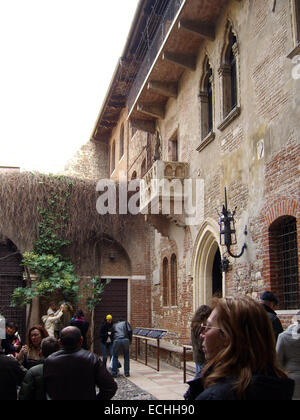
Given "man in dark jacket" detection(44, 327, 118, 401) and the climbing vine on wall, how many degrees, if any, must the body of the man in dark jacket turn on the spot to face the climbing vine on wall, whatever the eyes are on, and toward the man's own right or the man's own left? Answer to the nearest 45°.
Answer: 0° — they already face it

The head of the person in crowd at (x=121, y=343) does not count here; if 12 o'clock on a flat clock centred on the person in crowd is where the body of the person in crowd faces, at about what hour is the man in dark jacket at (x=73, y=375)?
The man in dark jacket is roughly at 6 o'clock from the person in crowd.

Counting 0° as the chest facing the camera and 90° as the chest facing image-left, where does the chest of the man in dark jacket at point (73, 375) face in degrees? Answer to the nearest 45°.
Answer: approximately 180°

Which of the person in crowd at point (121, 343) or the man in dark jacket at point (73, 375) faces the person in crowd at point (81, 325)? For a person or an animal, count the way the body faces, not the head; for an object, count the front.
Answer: the man in dark jacket

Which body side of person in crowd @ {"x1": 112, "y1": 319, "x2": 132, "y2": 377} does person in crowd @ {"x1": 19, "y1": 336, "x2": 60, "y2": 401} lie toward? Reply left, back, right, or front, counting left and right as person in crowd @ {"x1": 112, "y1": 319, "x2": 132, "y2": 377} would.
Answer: back

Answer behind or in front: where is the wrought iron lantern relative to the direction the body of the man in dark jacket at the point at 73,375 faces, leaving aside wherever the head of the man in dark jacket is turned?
in front

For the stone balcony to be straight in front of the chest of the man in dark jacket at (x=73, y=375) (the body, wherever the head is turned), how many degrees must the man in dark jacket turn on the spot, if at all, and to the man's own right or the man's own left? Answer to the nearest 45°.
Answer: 0° — they already face it

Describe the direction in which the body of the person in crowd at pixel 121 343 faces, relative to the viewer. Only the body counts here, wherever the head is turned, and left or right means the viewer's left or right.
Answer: facing away from the viewer

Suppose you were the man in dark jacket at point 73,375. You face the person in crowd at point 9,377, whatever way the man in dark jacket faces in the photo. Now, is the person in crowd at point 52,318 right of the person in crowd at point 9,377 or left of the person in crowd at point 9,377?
right
